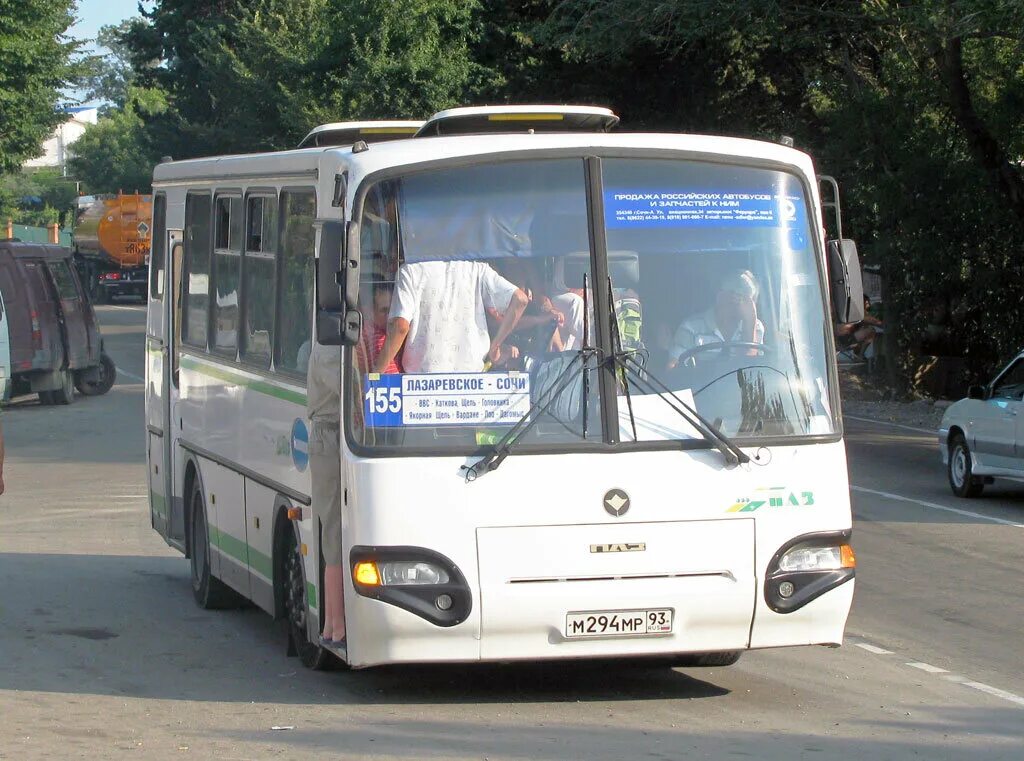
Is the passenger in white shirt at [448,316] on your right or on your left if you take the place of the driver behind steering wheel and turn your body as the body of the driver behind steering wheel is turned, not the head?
on your right

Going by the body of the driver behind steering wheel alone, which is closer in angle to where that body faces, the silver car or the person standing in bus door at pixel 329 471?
the person standing in bus door

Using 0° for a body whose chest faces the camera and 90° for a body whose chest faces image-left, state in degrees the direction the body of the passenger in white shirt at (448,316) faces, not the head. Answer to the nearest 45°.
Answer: approximately 180°

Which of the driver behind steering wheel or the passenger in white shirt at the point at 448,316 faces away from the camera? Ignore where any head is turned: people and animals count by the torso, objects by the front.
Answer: the passenger in white shirt

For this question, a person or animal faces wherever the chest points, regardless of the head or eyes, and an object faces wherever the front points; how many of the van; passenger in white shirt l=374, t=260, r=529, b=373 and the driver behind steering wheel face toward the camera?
1

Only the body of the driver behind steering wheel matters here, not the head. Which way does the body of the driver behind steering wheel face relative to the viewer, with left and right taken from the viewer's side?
facing the viewer

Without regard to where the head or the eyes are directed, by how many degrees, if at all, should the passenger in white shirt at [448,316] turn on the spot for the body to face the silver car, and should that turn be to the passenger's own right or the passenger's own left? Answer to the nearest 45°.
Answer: approximately 45° to the passenger's own right

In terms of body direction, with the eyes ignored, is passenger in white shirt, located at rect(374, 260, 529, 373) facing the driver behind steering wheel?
no

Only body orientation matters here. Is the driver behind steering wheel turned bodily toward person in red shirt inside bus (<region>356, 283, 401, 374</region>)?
no

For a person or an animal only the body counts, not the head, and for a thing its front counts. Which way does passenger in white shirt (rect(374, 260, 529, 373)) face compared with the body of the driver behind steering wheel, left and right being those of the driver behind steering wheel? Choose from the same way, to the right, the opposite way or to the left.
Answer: the opposite way

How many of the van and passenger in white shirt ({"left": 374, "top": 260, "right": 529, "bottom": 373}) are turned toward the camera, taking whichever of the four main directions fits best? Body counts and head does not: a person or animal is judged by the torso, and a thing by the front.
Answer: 0

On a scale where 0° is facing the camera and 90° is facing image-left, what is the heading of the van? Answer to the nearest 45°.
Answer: approximately 225°

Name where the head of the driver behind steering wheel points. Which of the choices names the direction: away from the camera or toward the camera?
toward the camera

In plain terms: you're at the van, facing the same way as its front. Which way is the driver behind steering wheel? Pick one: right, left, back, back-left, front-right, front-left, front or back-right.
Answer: back-right

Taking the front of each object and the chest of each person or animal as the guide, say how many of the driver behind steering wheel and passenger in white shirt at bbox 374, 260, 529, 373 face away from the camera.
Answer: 1

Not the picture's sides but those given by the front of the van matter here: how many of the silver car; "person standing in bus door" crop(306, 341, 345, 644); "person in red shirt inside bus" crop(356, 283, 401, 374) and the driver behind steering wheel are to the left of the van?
0

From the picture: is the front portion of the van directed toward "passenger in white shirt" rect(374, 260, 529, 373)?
no

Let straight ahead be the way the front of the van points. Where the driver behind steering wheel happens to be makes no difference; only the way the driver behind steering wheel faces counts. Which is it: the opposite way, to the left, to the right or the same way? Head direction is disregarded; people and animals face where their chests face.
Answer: the opposite way
